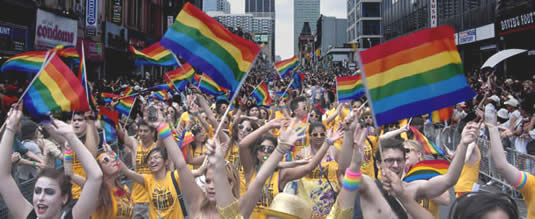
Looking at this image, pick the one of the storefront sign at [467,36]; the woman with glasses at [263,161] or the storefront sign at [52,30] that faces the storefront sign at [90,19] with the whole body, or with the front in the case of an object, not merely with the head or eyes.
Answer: the storefront sign at [467,36]

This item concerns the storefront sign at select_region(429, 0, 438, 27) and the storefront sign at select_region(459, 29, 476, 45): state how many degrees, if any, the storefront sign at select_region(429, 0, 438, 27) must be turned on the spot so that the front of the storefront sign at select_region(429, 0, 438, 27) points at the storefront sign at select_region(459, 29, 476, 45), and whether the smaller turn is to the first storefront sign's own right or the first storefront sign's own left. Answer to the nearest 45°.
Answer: approximately 45° to the first storefront sign's own left

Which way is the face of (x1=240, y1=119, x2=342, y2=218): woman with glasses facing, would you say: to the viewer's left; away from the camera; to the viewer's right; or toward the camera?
toward the camera

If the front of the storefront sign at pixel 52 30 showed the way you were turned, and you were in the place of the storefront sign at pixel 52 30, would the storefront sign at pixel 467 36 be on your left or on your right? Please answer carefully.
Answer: on your left

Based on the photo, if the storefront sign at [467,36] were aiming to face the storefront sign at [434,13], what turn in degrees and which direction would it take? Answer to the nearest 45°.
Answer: approximately 90° to its right

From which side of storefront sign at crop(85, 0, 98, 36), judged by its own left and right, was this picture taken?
front

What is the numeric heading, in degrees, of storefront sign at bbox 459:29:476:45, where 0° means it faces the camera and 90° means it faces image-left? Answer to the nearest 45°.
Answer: approximately 45°

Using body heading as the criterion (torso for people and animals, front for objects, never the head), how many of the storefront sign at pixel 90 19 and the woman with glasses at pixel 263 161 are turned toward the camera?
2

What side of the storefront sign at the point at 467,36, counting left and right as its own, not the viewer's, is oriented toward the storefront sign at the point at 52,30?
front

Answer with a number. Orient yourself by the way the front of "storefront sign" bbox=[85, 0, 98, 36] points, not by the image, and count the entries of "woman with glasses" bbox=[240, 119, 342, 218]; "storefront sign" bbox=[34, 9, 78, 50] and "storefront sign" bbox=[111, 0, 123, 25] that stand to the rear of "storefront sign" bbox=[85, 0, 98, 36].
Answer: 1

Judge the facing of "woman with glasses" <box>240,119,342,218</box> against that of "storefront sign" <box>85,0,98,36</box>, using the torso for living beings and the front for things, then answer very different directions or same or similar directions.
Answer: same or similar directions

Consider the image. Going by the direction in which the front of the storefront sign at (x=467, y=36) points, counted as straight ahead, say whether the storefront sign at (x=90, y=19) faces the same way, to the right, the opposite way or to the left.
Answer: to the left

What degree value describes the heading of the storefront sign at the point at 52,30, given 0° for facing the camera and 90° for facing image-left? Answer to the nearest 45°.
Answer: approximately 315°

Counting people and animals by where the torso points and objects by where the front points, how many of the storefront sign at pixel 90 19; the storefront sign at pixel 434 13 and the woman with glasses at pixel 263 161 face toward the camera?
3

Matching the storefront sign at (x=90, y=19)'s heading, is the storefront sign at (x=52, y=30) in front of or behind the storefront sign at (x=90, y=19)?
in front

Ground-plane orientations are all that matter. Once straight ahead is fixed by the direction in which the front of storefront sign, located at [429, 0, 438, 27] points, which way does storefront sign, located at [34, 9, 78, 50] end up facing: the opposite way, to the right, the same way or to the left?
to the left
